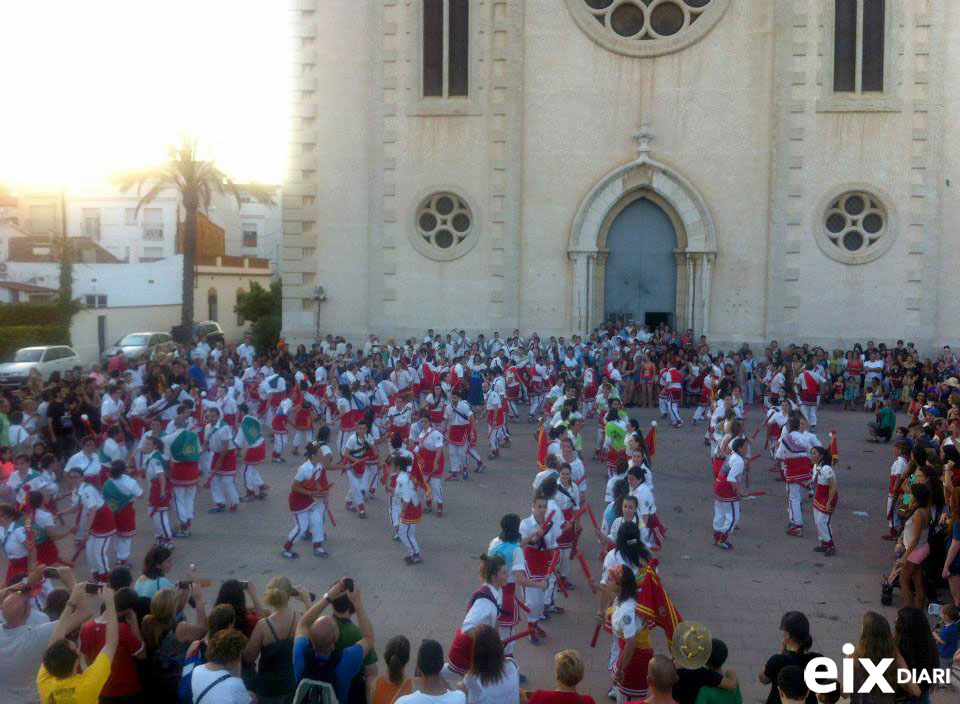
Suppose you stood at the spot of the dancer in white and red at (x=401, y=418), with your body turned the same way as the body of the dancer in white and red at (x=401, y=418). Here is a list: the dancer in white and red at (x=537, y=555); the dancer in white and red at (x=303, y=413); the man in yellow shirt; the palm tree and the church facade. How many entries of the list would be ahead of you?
2

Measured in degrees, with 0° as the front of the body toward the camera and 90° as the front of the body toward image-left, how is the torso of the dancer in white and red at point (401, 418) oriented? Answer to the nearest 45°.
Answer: approximately 0°

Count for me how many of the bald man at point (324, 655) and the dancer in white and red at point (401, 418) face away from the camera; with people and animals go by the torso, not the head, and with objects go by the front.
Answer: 1

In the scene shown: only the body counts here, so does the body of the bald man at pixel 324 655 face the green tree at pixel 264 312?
yes

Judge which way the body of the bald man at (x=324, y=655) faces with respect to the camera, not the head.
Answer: away from the camera

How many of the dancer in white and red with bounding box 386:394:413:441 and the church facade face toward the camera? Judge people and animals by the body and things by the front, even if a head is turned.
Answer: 2

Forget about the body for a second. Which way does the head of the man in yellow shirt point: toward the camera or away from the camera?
away from the camera

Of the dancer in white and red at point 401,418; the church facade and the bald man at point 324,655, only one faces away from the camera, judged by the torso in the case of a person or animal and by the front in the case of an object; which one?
the bald man

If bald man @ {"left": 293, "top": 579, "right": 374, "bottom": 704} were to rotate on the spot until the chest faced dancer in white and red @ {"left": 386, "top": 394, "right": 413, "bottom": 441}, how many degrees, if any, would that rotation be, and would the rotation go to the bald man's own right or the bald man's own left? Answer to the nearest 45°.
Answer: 0° — they already face them

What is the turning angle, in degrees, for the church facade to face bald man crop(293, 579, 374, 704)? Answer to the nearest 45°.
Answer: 0° — it already faces them

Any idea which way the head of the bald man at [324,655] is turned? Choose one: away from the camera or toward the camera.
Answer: away from the camera
